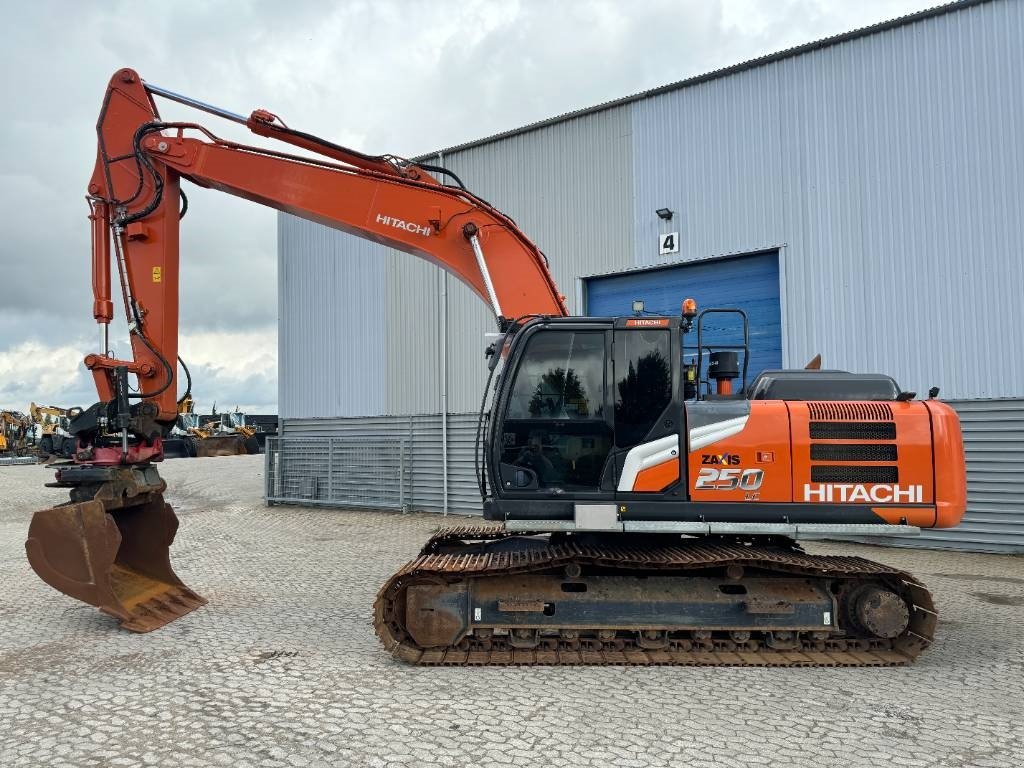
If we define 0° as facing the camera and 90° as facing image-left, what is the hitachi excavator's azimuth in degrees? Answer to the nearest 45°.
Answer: approximately 90°

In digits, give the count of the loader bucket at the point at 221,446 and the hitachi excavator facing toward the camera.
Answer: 1

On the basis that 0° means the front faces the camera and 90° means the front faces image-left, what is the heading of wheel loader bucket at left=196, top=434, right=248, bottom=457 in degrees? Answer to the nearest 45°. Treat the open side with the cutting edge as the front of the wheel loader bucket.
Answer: approximately 0°

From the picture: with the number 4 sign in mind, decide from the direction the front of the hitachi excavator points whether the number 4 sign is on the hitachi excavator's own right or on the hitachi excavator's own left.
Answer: on the hitachi excavator's own right
